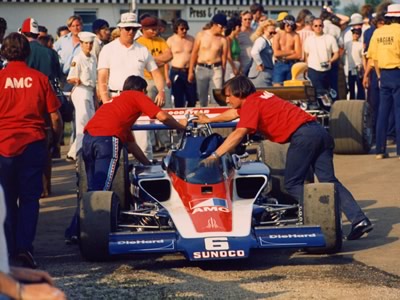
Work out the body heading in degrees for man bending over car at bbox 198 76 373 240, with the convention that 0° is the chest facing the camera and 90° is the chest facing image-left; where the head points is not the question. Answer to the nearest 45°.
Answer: approximately 90°

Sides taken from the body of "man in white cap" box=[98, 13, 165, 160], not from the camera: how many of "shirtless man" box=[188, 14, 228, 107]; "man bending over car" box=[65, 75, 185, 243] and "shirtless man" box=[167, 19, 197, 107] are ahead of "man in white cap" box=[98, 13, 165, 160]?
1

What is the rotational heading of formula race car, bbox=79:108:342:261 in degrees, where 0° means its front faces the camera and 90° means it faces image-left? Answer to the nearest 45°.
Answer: approximately 0°

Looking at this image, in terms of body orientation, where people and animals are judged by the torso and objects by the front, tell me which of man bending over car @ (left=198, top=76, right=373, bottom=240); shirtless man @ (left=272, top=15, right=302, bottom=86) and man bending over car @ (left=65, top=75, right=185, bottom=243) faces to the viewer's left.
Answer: man bending over car @ (left=198, top=76, right=373, bottom=240)

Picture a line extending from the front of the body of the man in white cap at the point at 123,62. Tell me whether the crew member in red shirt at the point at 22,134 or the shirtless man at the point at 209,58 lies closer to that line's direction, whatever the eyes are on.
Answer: the crew member in red shirt

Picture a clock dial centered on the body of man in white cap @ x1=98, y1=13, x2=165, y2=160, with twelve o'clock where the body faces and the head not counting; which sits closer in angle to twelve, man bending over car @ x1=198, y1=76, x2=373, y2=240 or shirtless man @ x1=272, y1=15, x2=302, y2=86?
the man bending over car

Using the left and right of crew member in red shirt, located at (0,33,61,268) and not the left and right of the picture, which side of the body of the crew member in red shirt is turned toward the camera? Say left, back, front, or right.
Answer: back

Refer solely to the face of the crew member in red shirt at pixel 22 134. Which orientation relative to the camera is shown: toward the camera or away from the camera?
away from the camera

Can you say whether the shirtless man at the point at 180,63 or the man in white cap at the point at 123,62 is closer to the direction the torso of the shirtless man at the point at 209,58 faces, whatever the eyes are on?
the man in white cap

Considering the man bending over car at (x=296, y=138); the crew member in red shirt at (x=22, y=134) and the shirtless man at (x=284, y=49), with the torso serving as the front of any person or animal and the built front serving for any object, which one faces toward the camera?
the shirtless man

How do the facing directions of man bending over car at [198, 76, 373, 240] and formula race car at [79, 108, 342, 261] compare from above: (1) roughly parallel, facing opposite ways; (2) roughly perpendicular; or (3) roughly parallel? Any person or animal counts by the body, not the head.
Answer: roughly perpendicular

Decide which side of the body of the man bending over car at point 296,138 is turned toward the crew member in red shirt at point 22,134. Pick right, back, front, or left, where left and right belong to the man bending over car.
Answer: front
